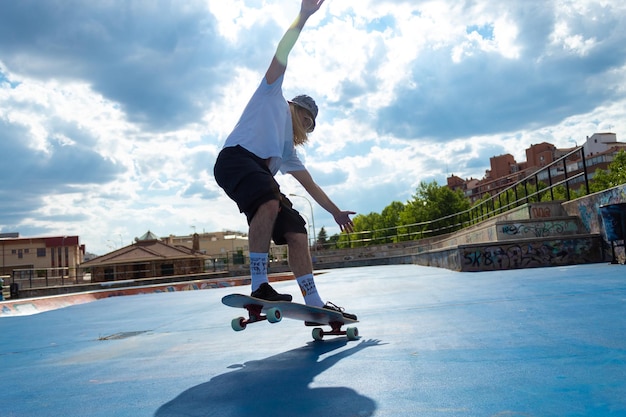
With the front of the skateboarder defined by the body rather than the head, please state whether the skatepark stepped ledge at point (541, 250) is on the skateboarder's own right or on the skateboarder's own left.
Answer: on the skateboarder's own left

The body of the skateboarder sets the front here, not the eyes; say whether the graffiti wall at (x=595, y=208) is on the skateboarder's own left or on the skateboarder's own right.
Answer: on the skateboarder's own left

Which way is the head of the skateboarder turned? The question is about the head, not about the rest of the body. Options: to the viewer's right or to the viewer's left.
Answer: to the viewer's right
